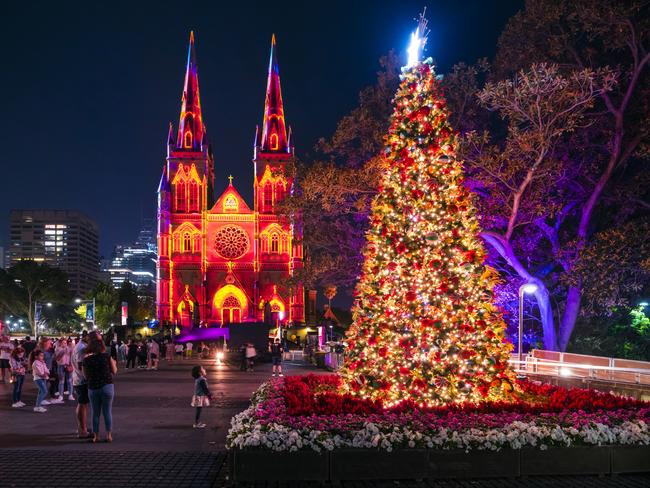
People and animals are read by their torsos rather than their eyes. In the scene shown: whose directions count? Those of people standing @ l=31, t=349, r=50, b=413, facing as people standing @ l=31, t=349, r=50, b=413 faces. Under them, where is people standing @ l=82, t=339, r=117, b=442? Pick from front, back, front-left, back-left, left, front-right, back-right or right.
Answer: right

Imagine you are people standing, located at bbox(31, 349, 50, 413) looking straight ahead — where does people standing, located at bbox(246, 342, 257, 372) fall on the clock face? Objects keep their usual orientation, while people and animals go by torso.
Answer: people standing, located at bbox(246, 342, 257, 372) is roughly at 10 o'clock from people standing, located at bbox(31, 349, 50, 413).

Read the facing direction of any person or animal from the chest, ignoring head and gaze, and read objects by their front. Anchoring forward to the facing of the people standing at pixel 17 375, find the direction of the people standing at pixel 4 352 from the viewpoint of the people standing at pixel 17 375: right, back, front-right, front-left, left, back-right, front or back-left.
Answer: back-left

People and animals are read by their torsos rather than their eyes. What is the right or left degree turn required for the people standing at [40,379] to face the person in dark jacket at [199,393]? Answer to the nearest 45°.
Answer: approximately 45° to their right

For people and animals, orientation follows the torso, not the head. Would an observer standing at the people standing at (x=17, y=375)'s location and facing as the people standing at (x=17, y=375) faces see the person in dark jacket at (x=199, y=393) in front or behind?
in front

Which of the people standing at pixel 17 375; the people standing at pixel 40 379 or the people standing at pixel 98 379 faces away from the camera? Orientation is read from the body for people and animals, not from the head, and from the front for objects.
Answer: the people standing at pixel 98 379

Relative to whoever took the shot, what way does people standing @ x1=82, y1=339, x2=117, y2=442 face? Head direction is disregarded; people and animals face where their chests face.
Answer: facing away from the viewer

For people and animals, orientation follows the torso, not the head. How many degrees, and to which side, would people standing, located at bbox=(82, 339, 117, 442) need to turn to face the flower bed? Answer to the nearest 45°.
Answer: approximately 135° to their right

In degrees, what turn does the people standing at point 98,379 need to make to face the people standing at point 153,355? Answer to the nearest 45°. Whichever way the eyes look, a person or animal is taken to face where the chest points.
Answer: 0° — they already face them

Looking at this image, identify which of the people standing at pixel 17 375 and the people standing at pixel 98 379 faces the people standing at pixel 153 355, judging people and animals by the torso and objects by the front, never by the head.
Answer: the people standing at pixel 98 379

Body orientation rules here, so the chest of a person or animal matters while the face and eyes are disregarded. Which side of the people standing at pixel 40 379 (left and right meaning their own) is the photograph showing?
right

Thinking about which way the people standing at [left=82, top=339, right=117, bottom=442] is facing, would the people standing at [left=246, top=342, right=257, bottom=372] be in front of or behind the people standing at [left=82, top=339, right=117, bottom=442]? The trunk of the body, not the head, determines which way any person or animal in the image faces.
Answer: in front

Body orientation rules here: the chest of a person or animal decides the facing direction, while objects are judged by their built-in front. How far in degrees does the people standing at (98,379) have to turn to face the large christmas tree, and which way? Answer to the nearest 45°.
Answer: approximately 90° to their right
